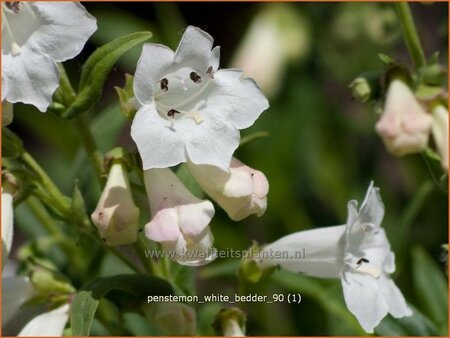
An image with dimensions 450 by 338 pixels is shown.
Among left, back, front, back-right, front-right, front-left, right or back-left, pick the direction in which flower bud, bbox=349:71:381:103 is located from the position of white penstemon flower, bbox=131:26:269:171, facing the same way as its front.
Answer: back-left

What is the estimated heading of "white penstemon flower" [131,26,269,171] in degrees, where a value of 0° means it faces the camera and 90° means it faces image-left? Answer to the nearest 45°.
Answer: approximately 0°
